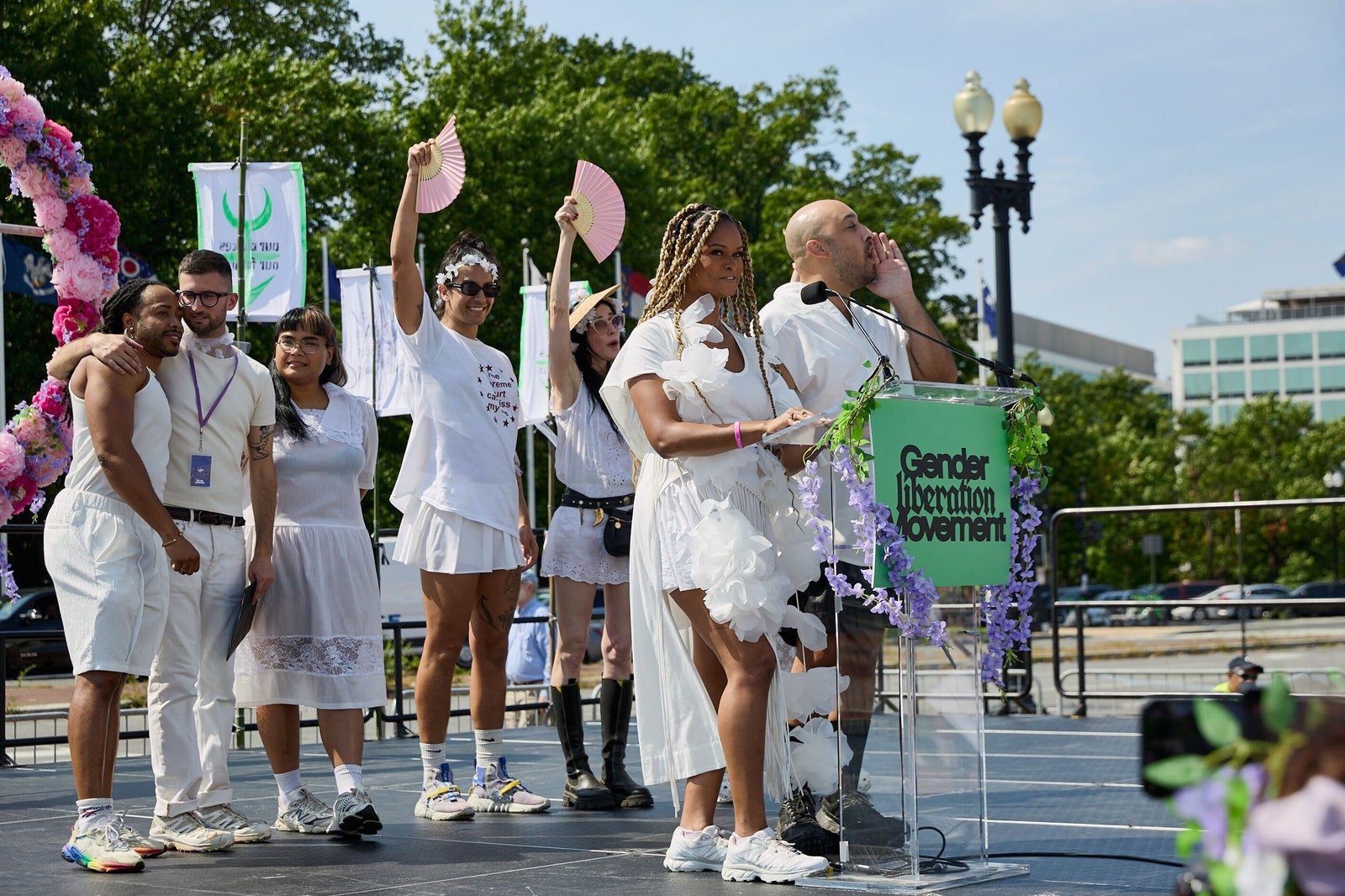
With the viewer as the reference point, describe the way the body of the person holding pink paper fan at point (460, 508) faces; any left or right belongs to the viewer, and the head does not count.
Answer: facing the viewer and to the right of the viewer

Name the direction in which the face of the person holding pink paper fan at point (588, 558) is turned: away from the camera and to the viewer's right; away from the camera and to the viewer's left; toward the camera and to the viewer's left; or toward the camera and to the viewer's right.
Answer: toward the camera and to the viewer's right

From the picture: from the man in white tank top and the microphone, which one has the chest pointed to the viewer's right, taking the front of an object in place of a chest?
the man in white tank top

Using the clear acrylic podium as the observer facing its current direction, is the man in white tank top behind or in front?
behind

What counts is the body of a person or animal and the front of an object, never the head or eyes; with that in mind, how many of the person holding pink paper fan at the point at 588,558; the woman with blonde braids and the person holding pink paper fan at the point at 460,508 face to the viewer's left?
0

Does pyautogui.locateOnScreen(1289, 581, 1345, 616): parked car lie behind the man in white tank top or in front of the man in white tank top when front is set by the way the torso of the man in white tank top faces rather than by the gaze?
in front

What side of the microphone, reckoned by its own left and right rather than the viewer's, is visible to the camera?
left

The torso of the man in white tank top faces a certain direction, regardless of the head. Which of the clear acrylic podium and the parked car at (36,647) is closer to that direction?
the clear acrylic podium

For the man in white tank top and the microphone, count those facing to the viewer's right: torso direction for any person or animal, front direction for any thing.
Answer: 1

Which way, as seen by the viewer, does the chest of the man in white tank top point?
to the viewer's right

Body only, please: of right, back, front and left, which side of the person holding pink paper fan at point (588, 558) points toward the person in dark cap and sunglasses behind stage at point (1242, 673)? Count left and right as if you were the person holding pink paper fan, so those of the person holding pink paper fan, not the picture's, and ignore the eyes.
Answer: left

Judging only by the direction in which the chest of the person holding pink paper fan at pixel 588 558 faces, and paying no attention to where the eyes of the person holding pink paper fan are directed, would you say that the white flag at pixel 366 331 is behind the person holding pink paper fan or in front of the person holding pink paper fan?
behind
